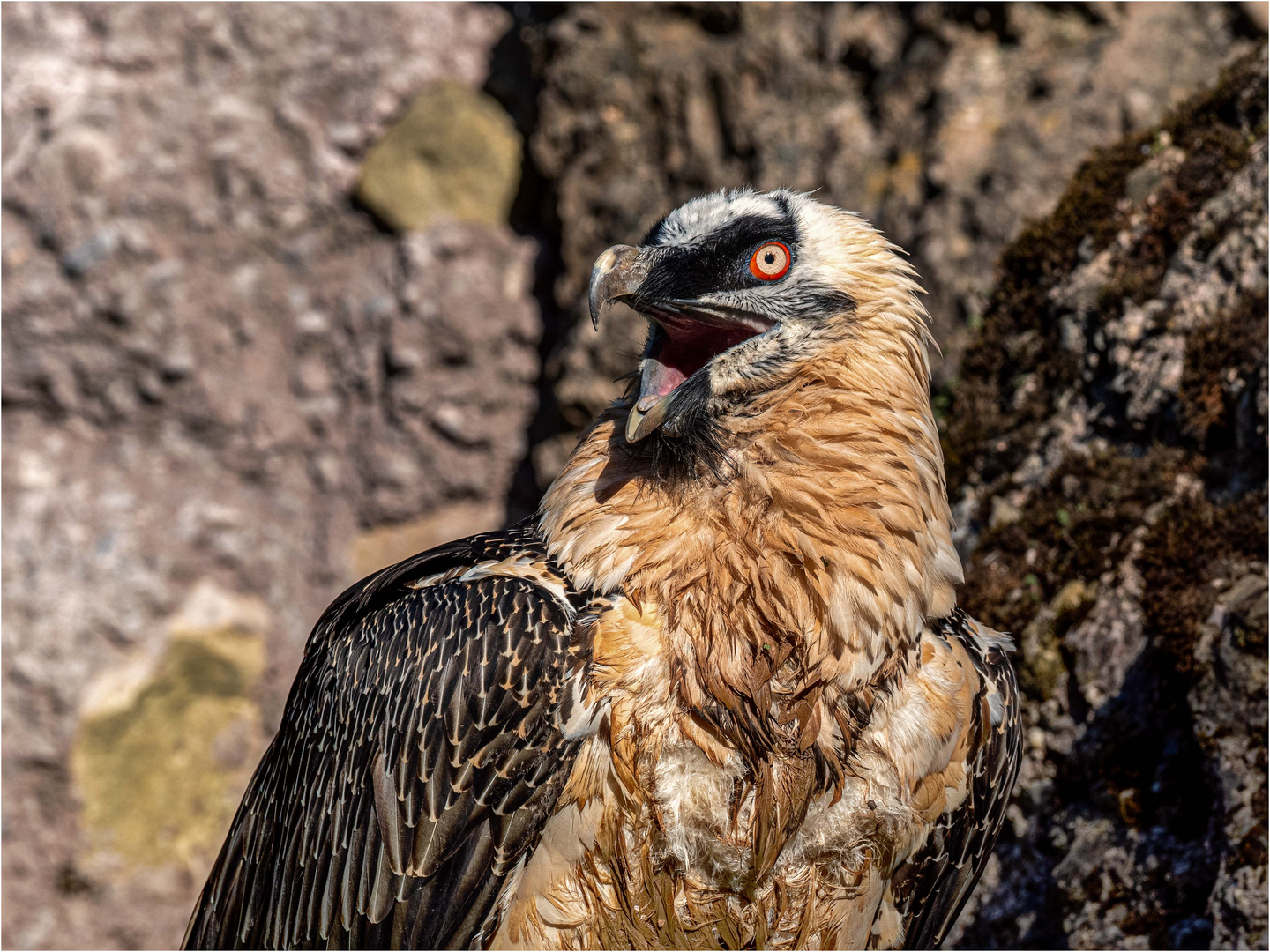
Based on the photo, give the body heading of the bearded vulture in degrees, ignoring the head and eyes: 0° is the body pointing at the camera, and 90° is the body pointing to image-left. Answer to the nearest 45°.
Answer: approximately 315°
